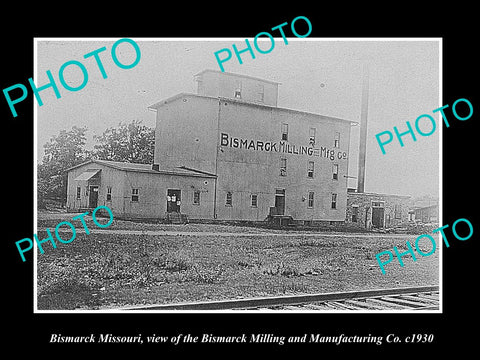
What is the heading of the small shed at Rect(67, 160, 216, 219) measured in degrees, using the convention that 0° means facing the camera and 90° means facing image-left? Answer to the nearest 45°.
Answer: approximately 45°

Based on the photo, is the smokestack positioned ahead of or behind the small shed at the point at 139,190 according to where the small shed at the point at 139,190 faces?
behind
